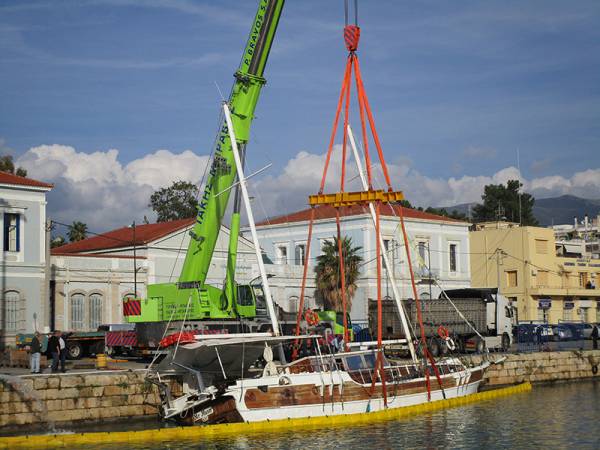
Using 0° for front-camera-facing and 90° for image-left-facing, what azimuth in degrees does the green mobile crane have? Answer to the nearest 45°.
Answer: approximately 270°

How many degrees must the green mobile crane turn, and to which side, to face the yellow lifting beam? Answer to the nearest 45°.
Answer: approximately 45° to its right

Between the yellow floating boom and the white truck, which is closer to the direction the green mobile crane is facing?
the white truck

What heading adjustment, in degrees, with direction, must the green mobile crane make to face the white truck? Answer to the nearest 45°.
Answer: approximately 45° to its left
